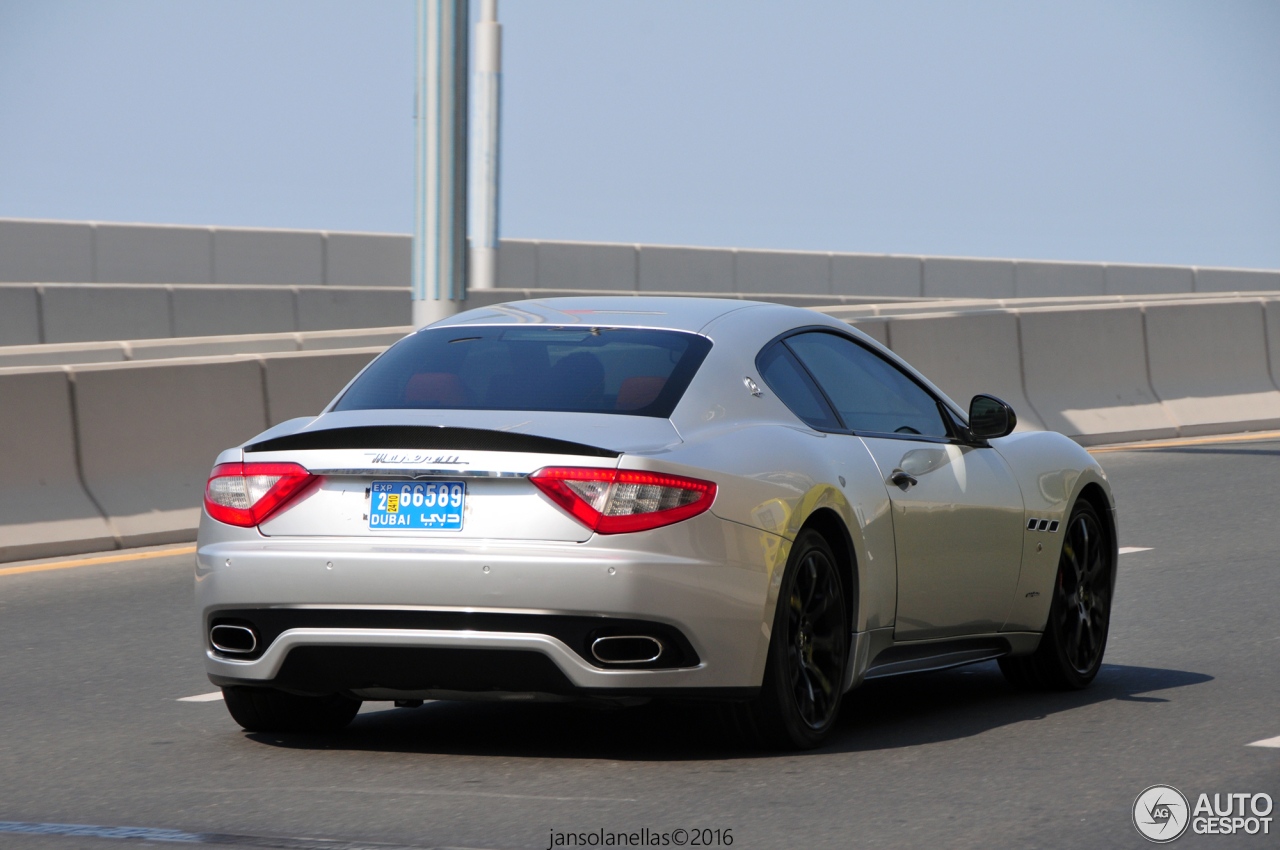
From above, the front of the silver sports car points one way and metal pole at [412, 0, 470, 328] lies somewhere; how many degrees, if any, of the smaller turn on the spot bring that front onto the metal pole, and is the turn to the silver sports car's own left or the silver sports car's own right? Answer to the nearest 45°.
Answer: approximately 45° to the silver sports car's own left

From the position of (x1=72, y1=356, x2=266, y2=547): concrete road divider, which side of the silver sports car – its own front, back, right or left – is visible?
left

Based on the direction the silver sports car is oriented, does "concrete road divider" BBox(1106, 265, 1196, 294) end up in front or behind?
in front

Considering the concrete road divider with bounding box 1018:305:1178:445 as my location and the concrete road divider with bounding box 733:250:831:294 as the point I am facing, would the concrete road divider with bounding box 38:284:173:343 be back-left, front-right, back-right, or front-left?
front-left

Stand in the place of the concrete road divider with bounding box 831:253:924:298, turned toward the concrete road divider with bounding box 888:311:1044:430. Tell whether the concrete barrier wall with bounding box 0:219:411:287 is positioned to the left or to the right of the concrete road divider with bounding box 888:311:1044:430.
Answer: right

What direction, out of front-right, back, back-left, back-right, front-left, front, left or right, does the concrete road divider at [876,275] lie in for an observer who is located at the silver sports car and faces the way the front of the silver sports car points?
front-left

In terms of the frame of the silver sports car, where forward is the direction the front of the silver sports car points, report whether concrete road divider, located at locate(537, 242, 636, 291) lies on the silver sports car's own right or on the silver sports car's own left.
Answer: on the silver sports car's own left

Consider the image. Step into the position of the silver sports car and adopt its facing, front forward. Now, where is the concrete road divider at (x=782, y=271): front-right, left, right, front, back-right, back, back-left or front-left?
front-left

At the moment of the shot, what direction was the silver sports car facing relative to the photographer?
facing away from the viewer and to the right of the viewer

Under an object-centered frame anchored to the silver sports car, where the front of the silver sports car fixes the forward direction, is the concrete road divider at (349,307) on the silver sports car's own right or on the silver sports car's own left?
on the silver sports car's own left

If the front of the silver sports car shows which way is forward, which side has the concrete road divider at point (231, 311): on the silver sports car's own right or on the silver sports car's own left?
on the silver sports car's own left

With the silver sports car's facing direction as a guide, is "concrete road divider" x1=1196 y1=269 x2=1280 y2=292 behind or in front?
in front
